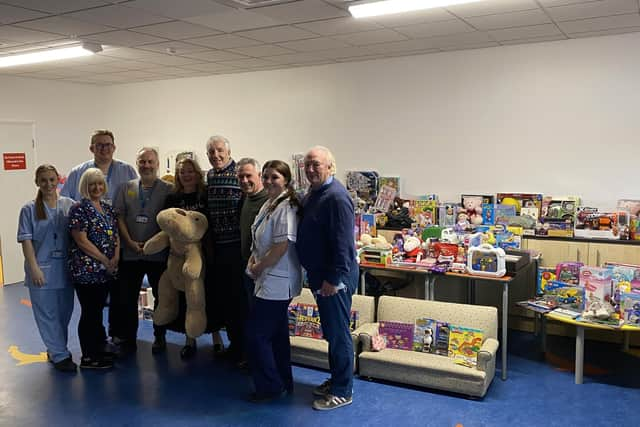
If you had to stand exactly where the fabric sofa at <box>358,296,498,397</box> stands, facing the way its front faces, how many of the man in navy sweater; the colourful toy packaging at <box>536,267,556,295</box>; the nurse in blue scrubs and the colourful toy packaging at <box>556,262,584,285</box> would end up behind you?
2

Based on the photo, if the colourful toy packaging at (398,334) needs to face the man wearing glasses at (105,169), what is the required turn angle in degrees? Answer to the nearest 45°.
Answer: approximately 90° to its right

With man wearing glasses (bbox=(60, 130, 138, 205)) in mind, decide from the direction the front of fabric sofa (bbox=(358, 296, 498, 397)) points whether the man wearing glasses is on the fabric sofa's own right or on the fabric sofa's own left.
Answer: on the fabric sofa's own right
